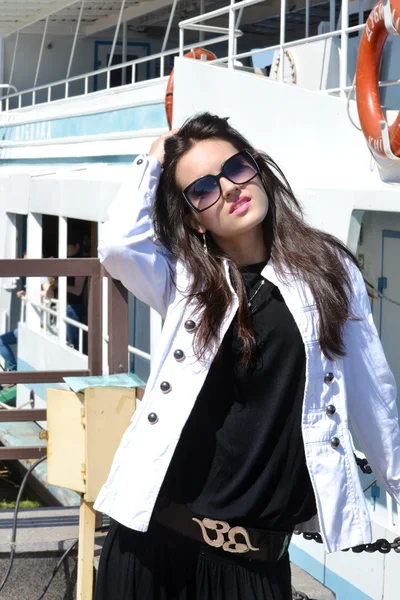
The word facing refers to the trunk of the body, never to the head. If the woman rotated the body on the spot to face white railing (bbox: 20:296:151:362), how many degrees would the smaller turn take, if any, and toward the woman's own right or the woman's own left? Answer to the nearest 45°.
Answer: approximately 180°

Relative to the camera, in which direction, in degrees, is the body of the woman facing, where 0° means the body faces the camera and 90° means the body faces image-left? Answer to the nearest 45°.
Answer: approximately 0°

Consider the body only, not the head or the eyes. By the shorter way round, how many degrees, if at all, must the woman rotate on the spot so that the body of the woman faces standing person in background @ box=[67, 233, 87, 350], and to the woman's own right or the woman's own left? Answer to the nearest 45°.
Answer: approximately 180°

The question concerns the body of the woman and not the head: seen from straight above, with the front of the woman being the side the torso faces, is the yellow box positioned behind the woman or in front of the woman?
behind

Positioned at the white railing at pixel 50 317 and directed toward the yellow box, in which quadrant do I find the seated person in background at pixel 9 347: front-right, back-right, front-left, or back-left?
back-right

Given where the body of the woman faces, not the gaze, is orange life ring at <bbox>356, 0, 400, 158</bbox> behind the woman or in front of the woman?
behind
